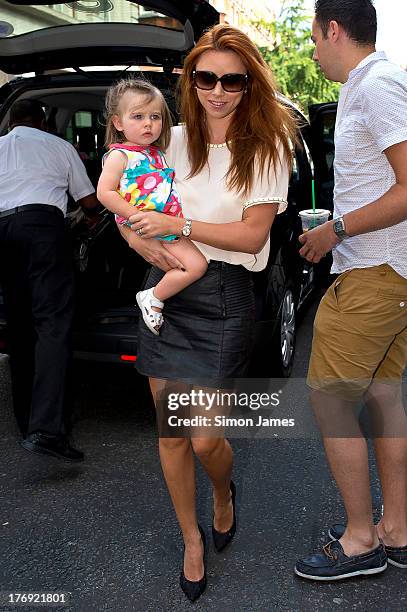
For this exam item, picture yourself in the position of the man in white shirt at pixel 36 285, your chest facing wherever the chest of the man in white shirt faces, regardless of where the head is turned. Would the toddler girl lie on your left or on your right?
on your right

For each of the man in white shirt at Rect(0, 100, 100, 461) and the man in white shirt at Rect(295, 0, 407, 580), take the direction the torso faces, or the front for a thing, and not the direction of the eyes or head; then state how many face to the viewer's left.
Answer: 1

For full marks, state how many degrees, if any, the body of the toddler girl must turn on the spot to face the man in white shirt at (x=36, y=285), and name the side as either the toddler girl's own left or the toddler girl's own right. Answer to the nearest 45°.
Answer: approximately 180°

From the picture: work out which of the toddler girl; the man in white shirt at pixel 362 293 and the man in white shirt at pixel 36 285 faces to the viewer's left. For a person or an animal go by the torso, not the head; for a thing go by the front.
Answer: the man in white shirt at pixel 362 293

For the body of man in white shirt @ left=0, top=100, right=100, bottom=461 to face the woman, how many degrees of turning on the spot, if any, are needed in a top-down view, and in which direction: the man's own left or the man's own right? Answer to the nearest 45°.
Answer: approximately 90° to the man's own right

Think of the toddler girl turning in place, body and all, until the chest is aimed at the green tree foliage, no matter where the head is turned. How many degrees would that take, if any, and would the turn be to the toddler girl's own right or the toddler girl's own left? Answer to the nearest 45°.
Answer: approximately 135° to the toddler girl's own left

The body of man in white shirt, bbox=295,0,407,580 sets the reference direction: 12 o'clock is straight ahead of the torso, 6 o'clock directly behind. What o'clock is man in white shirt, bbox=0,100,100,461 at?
man in white shirt, bbox=0,100,100,461 is roughly at 1 o'clock from man in white shirt, bbox=295,0,407,580.

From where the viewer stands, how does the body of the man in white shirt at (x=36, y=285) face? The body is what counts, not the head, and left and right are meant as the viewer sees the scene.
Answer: facing away from the viewer and to the right of the viewer

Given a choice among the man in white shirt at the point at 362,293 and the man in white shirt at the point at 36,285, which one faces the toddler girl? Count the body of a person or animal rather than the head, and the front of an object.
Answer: the man in white shirt at the point at 362,293

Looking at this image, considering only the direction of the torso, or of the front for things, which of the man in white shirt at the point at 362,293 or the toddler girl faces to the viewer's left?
the man in white shirt

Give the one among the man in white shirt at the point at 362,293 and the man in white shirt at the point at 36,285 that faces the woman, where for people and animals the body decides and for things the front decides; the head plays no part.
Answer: the man in white shirt at the point at 362,293

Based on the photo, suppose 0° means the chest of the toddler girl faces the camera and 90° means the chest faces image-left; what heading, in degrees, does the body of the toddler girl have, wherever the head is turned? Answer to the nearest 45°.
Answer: approximately 315°

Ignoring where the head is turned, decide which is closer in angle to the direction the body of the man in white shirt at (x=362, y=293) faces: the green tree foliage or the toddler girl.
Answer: the toddler girl

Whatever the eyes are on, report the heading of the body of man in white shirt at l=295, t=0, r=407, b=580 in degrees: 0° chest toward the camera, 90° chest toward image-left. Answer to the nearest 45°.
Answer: approximately 90°
